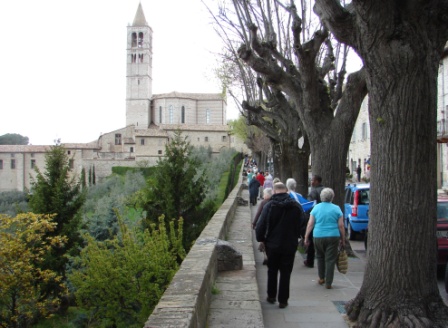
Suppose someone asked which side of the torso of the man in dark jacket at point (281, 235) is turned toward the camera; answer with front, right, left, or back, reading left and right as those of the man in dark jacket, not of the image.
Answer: back

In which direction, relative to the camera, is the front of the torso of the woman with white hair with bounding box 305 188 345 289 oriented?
away from the camera

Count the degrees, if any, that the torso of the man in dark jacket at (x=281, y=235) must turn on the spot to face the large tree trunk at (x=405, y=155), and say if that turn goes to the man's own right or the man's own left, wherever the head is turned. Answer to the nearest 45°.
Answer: approximately 135° to the man's own right

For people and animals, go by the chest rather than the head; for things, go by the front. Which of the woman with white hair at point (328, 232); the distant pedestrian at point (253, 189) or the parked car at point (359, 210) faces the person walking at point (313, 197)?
the woman with white hair

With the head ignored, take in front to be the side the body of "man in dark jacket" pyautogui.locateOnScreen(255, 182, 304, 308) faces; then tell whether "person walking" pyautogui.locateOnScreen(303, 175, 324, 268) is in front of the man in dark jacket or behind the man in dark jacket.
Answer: in front
